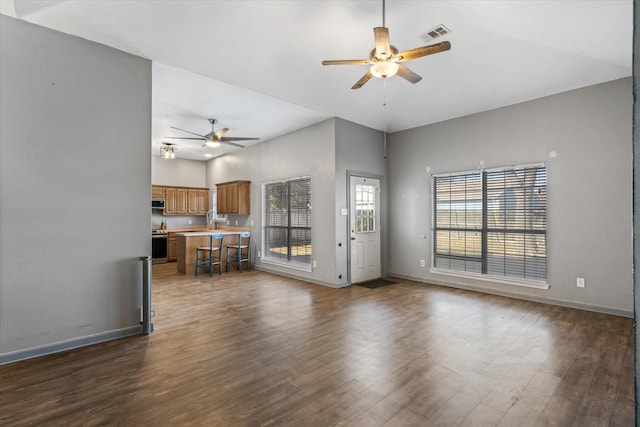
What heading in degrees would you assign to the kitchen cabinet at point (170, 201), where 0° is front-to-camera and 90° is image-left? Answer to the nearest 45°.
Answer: approximately 0°

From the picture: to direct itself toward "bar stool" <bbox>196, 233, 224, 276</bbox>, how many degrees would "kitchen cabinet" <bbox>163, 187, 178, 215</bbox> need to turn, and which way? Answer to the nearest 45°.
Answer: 0° — it already faces it

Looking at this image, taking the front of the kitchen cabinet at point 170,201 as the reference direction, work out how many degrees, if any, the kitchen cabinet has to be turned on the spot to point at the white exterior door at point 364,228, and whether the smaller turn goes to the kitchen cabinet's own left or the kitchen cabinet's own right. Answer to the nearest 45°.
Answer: approximately 45° to the kitchen cabinet's own left

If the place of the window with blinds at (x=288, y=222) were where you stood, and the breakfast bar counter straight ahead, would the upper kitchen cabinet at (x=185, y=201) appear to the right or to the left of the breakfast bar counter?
right

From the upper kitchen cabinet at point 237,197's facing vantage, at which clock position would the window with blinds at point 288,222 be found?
The window with blinds is roughly at 9 o'clock from the upper kitchen cabinet.

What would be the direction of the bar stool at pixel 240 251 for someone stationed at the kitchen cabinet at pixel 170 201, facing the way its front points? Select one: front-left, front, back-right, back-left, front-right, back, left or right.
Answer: front-left

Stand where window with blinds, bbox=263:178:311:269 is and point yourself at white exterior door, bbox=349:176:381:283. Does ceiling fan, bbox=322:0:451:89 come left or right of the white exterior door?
right

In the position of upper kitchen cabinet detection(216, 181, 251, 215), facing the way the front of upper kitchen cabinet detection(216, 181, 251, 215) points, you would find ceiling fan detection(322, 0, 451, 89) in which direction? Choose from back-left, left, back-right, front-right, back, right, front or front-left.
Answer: front-left

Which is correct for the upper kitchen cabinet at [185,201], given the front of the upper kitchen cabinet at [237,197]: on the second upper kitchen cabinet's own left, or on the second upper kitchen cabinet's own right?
on the second upper kitchen cabinet's own right

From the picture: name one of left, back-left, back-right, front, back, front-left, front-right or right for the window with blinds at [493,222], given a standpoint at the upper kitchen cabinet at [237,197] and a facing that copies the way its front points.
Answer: left

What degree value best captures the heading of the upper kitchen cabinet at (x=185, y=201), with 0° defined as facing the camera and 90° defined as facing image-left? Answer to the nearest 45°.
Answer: approximately 0°

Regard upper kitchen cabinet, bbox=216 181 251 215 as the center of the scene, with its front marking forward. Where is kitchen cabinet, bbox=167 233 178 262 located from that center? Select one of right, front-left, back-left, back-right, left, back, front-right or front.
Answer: right

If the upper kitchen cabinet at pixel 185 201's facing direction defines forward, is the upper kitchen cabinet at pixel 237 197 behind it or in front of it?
in front
